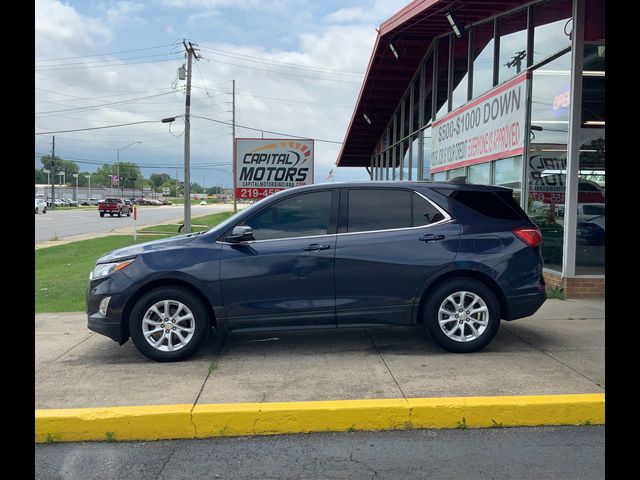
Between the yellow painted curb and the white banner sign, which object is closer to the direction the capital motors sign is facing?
the yellow painted curb

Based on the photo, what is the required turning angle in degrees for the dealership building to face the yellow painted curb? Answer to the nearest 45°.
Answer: approximately 45° to its left

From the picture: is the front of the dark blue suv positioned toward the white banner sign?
no

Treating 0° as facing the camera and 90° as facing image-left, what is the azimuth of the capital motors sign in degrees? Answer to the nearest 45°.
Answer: approximately 0°

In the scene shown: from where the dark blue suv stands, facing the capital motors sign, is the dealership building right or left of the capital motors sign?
right

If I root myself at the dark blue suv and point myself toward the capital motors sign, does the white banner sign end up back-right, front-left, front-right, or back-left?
front-right

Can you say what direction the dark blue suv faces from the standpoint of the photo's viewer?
facing to the left of the viewer

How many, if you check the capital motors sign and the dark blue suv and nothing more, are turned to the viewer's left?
1

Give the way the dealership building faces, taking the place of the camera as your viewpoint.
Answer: facing the viewer and to the left of the viewer

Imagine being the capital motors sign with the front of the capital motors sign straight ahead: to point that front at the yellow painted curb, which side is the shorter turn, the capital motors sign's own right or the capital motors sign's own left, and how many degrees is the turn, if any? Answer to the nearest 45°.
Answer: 0° — it already faces it

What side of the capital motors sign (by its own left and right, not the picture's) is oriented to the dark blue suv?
front

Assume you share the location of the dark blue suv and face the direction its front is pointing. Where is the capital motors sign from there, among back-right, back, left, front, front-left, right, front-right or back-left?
right

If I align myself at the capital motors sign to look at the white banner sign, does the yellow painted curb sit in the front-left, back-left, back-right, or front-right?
front-right

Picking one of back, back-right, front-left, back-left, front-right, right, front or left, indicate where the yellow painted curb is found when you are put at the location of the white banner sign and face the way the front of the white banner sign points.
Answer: front-left

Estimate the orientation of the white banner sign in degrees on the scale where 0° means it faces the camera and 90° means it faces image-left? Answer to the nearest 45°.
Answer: approximately 45°
